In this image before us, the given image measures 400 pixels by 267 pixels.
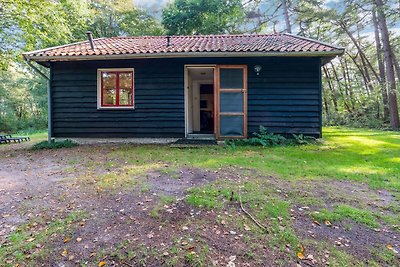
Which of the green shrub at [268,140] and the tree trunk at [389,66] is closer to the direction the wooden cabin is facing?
the green shrub

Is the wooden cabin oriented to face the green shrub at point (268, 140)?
no

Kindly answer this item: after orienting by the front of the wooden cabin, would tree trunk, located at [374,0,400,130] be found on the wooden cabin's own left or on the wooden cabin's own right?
on the wooden cabin's own left

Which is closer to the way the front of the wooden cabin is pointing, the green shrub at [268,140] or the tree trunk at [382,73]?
the green shrub

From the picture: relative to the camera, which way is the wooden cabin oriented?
toward the camera

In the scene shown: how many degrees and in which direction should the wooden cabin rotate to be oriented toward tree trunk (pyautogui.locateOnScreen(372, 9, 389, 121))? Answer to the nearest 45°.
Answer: approximately 135° to its left
